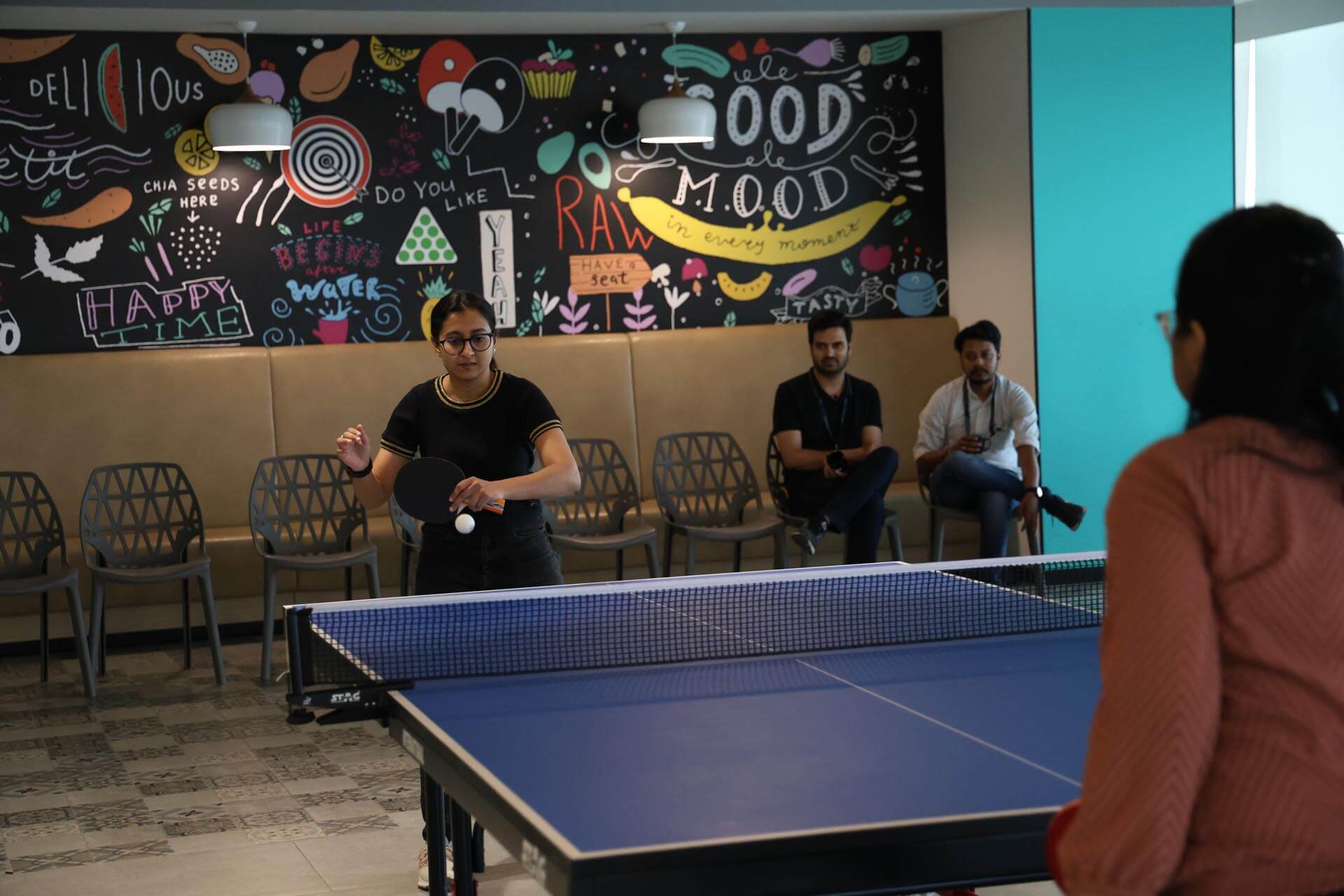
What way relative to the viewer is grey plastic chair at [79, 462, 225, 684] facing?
toward the camera

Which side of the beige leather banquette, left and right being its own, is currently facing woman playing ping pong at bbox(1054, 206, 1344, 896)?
front

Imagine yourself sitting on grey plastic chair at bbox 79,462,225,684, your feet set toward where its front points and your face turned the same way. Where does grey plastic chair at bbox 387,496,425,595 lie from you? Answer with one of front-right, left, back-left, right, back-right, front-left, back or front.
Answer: left

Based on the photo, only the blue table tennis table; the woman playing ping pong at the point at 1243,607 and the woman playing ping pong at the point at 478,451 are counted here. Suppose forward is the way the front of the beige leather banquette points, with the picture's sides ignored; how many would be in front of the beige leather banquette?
3

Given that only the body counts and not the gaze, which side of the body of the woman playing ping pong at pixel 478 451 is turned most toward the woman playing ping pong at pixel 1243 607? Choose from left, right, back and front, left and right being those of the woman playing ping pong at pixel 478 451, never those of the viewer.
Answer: front

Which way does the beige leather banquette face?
toward the camera

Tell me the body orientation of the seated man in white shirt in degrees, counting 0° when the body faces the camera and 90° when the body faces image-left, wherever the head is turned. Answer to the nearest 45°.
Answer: approximately 0°

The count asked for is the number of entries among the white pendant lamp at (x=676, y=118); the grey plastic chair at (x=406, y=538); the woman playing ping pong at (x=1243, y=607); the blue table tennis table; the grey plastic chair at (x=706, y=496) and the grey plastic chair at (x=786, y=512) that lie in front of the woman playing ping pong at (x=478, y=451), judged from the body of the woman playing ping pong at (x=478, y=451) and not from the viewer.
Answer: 2

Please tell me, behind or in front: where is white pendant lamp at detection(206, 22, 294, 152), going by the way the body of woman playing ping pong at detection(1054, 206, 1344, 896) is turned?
in front

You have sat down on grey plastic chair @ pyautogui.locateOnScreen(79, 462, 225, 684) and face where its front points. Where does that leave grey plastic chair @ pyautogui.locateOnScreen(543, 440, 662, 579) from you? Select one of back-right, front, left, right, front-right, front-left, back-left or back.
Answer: left

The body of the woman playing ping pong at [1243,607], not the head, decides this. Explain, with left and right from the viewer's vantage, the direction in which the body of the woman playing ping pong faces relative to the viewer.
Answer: facing away from the viewer and to the left of the viewer

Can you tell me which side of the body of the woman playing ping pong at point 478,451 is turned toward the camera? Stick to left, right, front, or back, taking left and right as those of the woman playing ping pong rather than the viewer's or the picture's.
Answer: front
